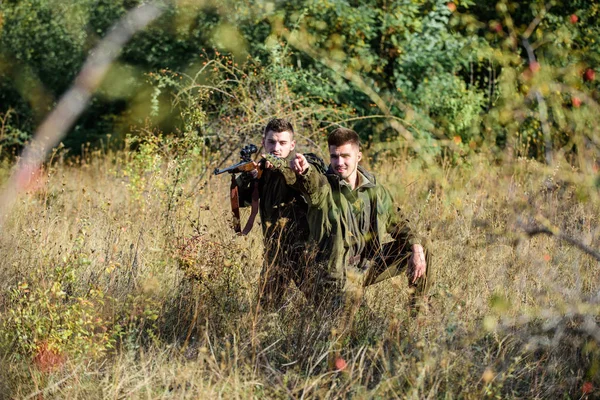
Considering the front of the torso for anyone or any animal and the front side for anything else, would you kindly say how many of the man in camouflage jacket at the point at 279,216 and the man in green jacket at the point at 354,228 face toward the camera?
2

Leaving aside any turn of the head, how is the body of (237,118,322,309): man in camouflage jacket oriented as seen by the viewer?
toward the camera

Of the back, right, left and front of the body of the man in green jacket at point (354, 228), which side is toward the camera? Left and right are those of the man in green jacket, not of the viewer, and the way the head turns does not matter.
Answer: front
